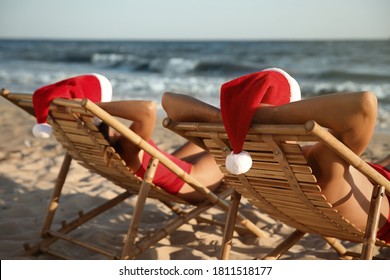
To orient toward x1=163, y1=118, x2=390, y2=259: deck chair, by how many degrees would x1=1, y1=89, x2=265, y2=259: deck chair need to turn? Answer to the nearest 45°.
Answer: approximately 90° to its right

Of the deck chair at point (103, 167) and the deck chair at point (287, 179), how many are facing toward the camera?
0

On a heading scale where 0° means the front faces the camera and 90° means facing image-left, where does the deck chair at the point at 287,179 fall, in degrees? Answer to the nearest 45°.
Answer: approximately 225°

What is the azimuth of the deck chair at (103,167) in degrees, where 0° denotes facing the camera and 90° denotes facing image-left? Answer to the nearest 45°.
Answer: approximately 225°

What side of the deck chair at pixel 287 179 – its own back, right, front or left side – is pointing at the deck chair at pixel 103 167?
left
